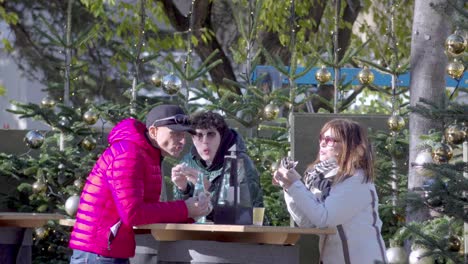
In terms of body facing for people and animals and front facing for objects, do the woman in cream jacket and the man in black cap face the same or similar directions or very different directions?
very different directions

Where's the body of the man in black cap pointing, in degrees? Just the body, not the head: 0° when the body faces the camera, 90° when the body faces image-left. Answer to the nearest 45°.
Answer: approximately 270°

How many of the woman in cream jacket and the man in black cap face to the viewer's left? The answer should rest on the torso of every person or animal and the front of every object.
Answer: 1

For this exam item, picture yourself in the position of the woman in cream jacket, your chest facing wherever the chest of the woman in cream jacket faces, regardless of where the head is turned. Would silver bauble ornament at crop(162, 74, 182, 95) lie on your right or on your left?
on your right

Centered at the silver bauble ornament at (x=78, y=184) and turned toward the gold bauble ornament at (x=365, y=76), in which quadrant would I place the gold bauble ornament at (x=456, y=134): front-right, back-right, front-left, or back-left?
front-right

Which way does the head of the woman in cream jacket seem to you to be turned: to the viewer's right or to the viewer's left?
to the viewer's left

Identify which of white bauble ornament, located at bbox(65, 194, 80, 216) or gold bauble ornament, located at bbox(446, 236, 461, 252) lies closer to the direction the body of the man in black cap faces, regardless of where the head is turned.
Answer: the gold bauble ornament

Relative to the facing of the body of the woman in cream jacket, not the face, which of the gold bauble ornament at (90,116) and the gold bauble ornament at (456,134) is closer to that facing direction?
the gold bauble ornament at (90,116)

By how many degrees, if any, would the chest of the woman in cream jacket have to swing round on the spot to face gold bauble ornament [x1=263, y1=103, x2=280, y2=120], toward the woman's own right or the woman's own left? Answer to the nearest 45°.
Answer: approximately 90° to the woman's own right

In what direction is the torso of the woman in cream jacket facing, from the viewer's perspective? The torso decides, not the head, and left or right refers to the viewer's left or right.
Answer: facing to the left of the viewer

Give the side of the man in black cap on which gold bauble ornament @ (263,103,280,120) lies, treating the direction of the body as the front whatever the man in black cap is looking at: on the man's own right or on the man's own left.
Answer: on the man's own left
